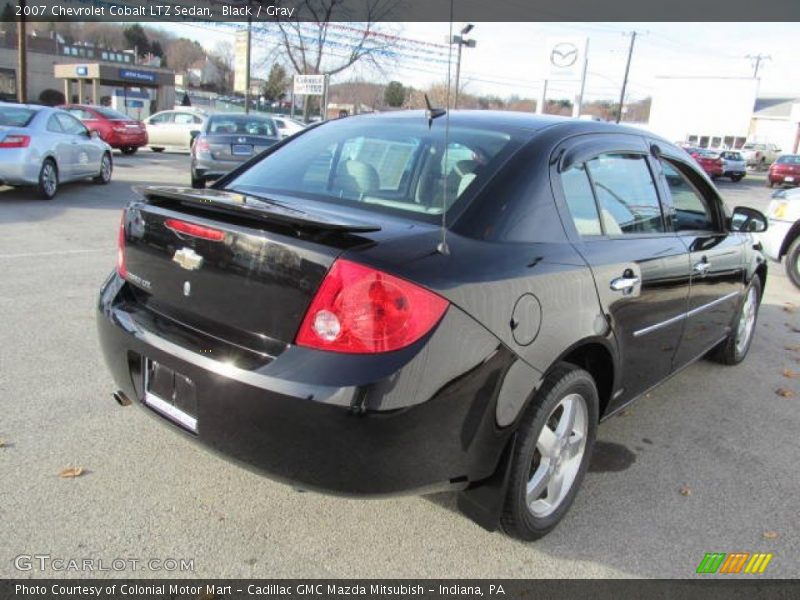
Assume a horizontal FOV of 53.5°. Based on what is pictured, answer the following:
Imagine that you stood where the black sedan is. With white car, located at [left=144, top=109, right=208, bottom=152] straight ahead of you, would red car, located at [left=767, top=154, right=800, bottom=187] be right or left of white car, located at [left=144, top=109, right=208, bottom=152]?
right

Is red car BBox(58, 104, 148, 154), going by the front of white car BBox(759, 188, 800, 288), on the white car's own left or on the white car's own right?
on the white car's own right

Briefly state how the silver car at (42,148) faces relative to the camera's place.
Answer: facing away from the viewer and to the right of the viewer

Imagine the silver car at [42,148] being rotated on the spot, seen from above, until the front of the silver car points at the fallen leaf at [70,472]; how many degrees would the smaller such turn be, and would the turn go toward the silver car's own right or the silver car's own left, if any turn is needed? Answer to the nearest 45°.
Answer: approximately 135° to the silver car's own right

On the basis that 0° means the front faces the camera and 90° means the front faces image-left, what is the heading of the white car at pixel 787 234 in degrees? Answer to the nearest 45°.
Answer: approximately 45°

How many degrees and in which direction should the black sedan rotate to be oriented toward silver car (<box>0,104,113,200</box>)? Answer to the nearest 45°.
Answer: approximately 90° to its left

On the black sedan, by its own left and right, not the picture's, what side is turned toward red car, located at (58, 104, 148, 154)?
left

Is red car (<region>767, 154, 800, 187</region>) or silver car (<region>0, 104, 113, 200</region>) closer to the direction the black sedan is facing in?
the red car

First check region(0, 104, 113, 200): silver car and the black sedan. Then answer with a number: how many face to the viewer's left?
0

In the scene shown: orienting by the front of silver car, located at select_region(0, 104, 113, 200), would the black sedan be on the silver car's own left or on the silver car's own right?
on the silver car's own right

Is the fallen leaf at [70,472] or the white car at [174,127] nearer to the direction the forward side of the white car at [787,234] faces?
the fallen leaf

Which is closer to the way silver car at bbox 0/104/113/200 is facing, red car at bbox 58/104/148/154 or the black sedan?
the red car

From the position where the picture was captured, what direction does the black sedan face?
facing away from the viewer and to the right of the viewer

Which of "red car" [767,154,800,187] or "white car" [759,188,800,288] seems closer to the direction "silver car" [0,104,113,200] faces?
the red car

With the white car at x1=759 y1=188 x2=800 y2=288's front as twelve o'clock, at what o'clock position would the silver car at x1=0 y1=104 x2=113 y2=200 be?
The silver car is roughly at 1 o'clock from the white car.
